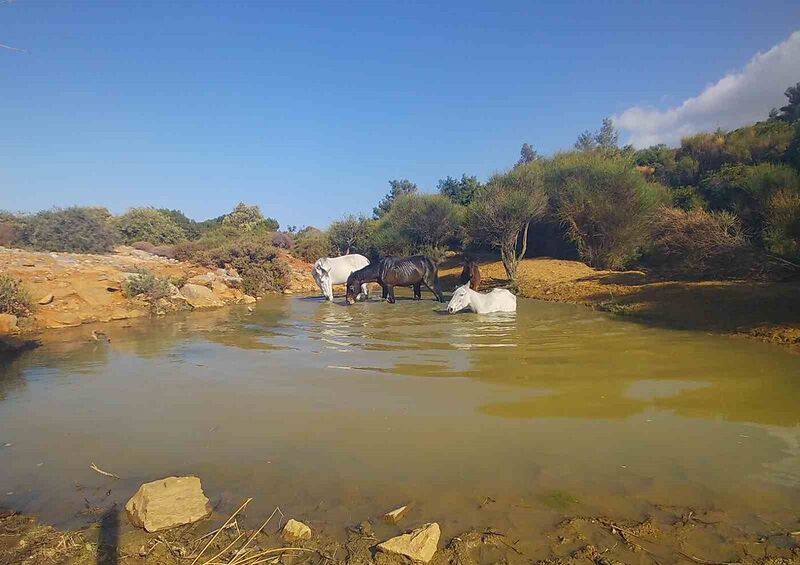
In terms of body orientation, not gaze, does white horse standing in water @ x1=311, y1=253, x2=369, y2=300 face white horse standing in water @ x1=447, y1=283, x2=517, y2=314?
no

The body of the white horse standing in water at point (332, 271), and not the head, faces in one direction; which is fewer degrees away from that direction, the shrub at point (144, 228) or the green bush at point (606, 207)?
the shrub

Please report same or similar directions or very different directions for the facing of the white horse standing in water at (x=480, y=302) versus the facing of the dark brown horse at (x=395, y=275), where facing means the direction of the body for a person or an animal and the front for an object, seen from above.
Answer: same or similar directions

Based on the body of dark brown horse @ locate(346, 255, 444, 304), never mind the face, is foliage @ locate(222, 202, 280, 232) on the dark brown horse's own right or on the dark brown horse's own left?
on the dark brown horse's own right

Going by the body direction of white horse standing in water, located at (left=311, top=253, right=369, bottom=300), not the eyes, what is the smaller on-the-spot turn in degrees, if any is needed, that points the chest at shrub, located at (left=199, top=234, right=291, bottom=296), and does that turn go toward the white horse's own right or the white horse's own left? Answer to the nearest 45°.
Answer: approximately 45° to the white horse's own right

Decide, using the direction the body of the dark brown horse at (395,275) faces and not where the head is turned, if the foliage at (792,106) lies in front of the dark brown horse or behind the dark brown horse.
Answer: behind

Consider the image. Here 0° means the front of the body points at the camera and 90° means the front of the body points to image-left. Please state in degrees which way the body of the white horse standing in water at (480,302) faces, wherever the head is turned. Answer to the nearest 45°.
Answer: approximately 90°

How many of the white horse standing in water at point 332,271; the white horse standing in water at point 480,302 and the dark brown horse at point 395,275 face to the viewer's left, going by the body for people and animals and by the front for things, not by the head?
3

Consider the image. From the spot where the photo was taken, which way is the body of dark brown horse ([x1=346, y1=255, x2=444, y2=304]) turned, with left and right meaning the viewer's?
facing to the left of the viewer

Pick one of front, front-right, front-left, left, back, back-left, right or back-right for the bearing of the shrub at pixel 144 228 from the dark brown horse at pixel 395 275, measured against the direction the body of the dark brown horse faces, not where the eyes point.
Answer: front-right

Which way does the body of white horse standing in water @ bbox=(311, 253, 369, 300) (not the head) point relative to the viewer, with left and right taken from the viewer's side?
facing to the left of the viewer

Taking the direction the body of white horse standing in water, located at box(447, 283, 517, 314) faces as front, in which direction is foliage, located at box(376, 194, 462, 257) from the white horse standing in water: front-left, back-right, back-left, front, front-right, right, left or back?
right

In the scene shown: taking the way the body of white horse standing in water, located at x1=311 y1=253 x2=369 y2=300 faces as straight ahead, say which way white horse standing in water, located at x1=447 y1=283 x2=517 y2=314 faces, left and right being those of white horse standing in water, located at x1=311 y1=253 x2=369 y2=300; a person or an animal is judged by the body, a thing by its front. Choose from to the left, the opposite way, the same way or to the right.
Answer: the same way

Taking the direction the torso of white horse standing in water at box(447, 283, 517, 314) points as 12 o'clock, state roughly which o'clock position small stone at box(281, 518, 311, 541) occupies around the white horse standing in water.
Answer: The small stone is roughly at 9 o'clock from the white horse standing in water.

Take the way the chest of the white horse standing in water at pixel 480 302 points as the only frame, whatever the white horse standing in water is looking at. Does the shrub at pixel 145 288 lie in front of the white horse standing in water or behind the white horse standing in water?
in front

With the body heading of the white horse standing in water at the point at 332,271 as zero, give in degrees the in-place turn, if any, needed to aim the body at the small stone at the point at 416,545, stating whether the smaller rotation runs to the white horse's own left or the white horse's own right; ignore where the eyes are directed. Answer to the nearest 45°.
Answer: approximately 90° to the white horse's own left

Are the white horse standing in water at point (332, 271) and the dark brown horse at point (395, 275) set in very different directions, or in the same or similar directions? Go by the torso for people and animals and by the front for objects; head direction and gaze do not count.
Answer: same or similar directions

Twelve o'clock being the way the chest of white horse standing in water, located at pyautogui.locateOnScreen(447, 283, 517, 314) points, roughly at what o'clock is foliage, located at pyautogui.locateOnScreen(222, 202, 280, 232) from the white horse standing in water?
The foliage is roughly at 2 o'clock from the white horse standing in water.
